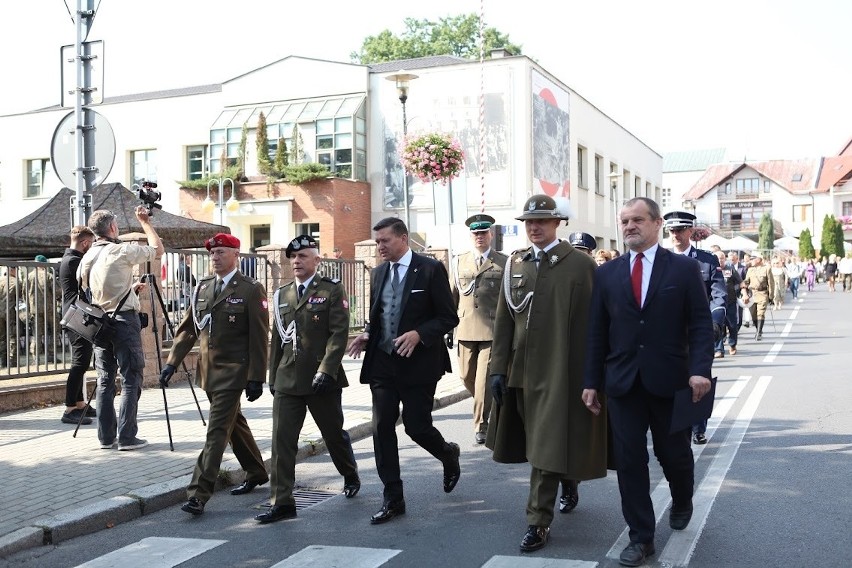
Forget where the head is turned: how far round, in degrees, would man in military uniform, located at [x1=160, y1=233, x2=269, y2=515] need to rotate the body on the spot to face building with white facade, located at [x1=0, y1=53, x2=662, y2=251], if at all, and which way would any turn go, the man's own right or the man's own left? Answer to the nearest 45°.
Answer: approximately 135° to the man's own right

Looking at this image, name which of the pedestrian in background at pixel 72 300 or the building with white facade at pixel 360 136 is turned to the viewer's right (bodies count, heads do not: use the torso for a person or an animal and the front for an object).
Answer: the pedestrian in background

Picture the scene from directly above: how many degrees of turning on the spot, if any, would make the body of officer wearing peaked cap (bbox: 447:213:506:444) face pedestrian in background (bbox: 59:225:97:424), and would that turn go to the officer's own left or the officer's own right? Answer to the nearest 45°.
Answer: approximately 90° to the officer's own right

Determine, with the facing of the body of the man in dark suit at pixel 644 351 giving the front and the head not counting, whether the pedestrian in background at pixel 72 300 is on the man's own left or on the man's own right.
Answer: on the man's own right

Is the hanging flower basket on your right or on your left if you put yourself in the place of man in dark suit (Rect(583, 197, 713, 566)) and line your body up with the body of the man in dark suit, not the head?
on your right

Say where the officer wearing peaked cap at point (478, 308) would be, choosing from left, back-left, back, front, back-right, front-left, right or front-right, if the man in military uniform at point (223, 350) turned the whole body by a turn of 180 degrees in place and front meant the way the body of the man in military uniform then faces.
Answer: front

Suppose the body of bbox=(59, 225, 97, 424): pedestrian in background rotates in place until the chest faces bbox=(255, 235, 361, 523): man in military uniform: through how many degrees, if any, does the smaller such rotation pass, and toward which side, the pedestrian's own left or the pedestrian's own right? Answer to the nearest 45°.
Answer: approximately 90° to the pedestrian's own right

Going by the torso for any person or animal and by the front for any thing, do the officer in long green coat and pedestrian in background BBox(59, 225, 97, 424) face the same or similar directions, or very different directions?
very different directions

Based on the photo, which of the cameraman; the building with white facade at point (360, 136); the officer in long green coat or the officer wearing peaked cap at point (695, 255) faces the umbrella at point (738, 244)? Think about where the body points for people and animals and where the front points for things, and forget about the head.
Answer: the cameraman
